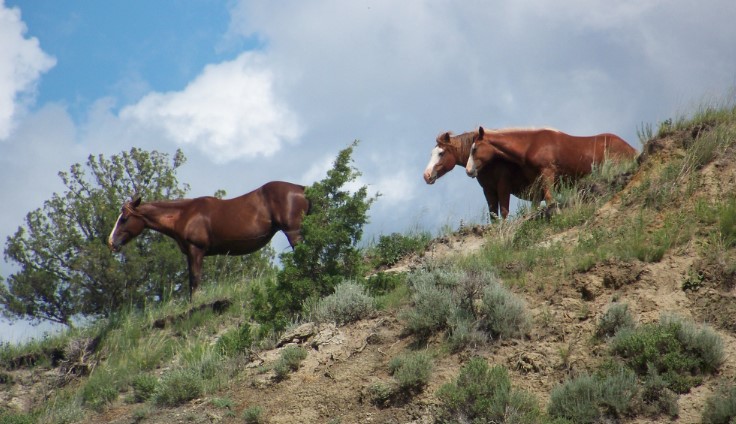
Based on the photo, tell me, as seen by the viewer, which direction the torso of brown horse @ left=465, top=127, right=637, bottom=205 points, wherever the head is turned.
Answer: to the viewer's left

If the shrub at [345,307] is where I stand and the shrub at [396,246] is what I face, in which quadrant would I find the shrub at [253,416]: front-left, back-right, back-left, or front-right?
back-left

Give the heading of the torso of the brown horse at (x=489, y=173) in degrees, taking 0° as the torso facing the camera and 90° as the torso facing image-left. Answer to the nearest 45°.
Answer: approximately 45°

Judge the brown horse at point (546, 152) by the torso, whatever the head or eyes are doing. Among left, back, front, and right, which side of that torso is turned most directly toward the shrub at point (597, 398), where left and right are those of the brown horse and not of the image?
left

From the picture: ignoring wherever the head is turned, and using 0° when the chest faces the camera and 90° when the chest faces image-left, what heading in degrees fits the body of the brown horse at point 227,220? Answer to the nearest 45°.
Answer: approximately 90°

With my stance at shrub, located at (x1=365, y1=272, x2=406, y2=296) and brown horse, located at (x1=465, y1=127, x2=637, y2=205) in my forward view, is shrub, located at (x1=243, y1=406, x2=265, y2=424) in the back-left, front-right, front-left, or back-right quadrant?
back-right

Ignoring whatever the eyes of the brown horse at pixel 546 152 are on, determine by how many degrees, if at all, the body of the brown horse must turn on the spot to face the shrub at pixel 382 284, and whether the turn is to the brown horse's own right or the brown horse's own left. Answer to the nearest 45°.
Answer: approximately 45° to the brown horse's own left
